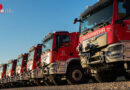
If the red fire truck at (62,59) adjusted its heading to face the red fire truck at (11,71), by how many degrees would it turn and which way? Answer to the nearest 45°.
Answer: approximately 90° to its right

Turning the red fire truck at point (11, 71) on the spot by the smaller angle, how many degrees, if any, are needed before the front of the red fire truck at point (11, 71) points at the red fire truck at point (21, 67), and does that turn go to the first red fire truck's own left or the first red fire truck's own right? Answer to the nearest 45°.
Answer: approximately 45° to the first red fire truck's own left

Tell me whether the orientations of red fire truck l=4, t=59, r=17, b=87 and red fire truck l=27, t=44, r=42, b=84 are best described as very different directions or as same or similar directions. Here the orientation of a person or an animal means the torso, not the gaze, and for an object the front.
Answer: same or similar directions

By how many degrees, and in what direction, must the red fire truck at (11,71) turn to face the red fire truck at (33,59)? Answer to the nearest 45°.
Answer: approximately 45° to its left

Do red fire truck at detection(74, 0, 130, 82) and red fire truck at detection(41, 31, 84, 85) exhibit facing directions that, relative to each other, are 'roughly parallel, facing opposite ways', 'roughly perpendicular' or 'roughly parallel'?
roughly parallel

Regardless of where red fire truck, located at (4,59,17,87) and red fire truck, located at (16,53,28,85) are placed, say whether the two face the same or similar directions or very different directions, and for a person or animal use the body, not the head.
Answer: same or similar directions

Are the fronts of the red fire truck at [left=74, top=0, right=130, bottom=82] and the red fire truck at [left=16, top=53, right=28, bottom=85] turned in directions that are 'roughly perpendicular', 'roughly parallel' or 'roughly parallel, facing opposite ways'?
roughly parallel

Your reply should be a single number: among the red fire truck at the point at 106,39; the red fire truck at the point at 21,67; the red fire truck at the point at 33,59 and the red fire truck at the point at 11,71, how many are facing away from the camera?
0

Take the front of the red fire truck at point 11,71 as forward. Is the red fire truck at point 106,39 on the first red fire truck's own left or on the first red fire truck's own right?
on the first red fire truck's own left

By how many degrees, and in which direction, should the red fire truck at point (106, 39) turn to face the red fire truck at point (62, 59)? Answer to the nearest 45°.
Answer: approximately 90° to its right

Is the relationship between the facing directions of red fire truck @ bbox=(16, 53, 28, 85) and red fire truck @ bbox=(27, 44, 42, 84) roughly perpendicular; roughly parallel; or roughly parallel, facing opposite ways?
roughly parallel

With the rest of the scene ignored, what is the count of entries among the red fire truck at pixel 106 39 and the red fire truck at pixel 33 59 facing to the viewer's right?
0
